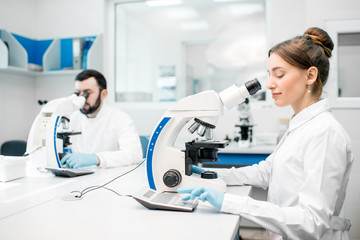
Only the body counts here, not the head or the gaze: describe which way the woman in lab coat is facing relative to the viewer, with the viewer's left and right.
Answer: facing to the left of the viewer

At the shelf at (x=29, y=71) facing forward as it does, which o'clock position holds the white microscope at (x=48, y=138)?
The white microscope is roughly at 12 o'clock from the shelf.

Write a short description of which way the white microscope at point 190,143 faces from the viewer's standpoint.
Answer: facing to the right of the viewer

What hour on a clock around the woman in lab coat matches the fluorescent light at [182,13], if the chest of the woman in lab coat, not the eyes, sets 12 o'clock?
The fluorescent light is roughly at 2 o'clock from the woman in lab coat.

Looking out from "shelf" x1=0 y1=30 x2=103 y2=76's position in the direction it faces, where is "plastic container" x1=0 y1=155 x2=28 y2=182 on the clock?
The plastic container is roughly at 12 o'clock from the shelf.

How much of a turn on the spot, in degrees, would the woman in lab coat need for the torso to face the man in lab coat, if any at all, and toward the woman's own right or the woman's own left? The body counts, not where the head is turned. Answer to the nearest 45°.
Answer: approximately 45° to the woman's own right

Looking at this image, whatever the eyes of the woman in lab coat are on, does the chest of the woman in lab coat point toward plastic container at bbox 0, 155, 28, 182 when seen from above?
yes

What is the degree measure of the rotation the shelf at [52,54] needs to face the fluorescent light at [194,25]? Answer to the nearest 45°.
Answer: approximately 90° to its left

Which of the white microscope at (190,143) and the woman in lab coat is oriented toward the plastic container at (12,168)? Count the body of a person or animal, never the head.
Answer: the woman in lab coat

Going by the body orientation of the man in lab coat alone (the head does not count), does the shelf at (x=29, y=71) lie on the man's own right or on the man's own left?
on the man's own right

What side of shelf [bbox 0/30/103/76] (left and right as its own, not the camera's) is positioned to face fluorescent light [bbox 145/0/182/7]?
left

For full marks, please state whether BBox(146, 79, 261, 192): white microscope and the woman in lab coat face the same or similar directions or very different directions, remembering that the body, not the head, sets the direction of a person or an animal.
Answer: very different directions

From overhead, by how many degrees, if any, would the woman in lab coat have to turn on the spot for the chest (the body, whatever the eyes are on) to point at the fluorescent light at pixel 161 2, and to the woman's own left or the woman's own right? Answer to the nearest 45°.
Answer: approximately 45° to the woman's own right

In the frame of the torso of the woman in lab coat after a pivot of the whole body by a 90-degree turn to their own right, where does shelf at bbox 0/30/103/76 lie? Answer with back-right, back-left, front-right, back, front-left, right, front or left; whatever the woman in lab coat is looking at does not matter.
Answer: front-left

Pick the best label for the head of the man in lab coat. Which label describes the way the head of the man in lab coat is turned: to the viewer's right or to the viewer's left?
to the viewer's left

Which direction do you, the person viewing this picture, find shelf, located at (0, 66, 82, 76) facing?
facing the viewer

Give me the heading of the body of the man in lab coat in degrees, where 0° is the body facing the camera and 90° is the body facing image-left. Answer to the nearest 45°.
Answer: approximately 45°
